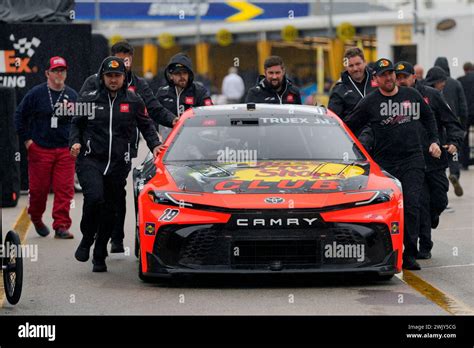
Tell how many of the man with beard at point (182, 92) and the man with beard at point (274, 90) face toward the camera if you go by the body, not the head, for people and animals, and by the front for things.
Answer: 2

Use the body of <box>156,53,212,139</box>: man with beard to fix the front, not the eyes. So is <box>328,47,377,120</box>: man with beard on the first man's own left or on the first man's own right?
on the first man's own left

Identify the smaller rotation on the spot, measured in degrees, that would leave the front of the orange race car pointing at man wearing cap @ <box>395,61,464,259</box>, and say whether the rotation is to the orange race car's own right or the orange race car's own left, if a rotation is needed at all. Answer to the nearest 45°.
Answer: approximately 135° to the orange race car's own left

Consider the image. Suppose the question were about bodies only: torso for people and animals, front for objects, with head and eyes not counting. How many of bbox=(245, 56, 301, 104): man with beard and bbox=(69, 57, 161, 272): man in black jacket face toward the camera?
2

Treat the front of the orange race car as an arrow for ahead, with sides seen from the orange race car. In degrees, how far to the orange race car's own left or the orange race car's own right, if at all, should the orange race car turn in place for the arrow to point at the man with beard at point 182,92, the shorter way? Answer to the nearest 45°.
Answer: approximately 180°

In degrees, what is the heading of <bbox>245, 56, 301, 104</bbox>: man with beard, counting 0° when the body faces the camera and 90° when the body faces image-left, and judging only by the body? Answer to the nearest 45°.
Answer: approximately 0°

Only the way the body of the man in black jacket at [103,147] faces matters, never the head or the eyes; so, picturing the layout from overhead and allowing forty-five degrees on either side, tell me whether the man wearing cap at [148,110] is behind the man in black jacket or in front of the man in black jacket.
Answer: behind

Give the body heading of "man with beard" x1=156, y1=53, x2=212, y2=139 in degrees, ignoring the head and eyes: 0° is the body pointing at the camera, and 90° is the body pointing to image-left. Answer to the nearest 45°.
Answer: approximately 0°
